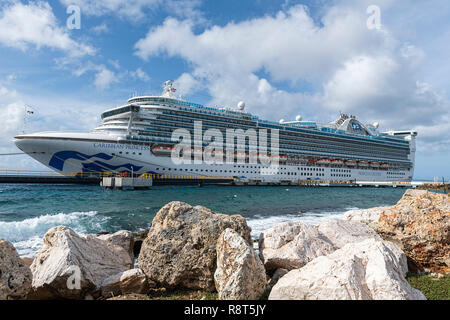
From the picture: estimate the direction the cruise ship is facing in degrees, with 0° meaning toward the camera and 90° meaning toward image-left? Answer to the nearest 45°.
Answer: approximately 45°

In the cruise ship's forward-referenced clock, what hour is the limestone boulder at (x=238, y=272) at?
The limestone boulder is roughly at 10 o'clock from the cruise ship.

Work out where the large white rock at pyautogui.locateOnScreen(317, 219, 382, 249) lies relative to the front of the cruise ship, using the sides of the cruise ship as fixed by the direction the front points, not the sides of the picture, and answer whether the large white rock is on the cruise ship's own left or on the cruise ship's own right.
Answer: on the cruise ship's own left

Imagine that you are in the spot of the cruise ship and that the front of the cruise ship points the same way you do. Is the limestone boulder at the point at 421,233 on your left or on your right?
on your left

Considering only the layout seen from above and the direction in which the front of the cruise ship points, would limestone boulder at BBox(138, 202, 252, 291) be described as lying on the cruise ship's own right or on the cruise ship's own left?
on the cruise ship's own left

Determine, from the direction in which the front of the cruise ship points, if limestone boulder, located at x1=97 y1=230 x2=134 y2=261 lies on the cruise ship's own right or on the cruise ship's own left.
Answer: on the cruise ship's own left

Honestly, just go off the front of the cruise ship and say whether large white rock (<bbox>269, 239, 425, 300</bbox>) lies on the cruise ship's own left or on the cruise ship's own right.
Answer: on the cruise ship's own left

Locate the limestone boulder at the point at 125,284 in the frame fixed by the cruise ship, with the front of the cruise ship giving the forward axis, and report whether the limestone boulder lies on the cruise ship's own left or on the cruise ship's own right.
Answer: on the cruise ship's own left
